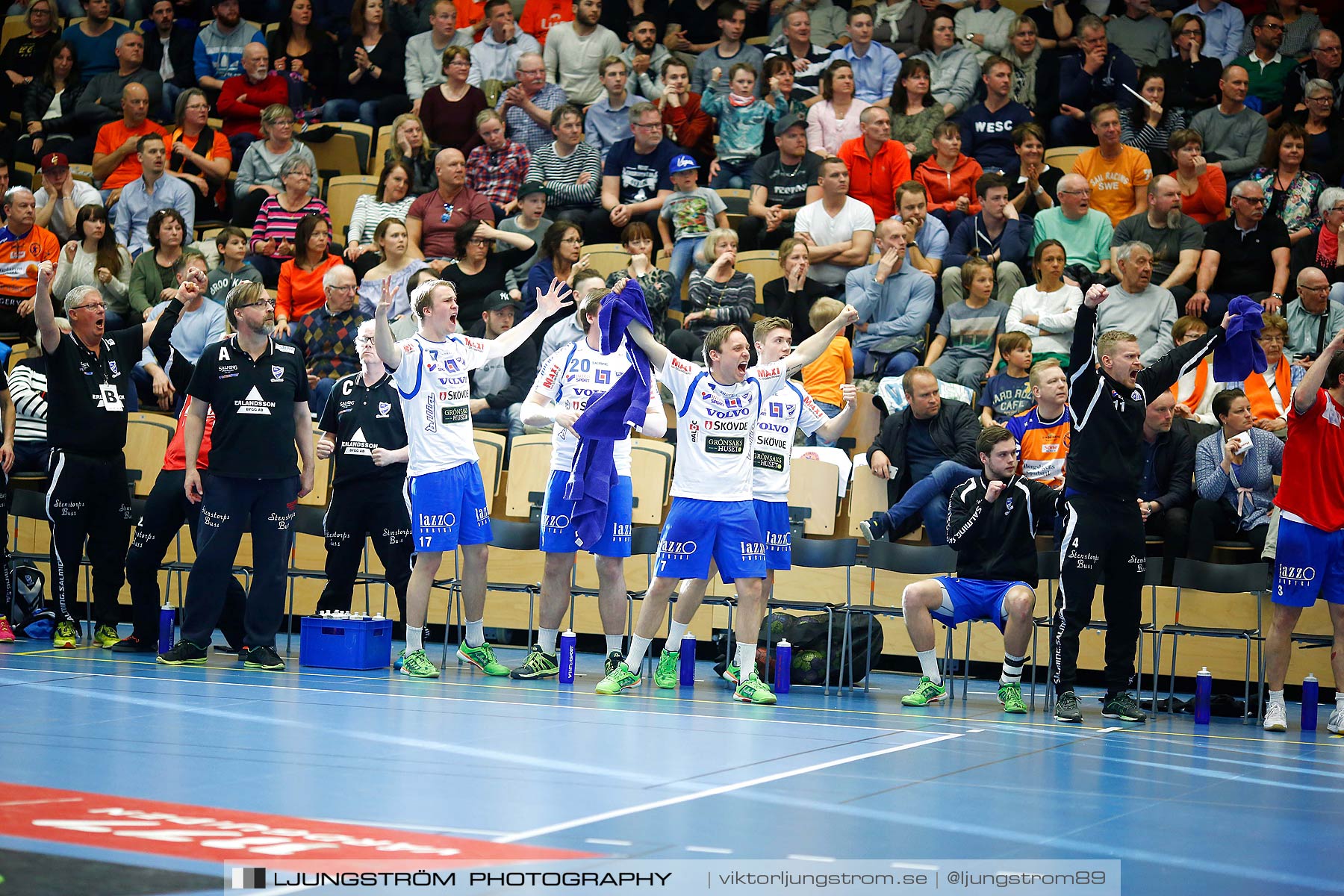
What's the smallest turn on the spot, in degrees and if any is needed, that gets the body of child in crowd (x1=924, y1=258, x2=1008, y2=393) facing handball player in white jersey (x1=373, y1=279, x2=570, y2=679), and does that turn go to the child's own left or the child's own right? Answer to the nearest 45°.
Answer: approximately 45° to the child's own right

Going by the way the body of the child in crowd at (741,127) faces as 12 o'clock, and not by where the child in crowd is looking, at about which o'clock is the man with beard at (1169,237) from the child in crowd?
The man with beard is roughly at 10 o'clock from the child in crowd.

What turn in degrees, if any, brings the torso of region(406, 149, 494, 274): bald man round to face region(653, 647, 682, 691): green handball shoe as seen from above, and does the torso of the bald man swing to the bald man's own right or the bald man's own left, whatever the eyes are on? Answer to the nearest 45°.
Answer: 0° — they already face it

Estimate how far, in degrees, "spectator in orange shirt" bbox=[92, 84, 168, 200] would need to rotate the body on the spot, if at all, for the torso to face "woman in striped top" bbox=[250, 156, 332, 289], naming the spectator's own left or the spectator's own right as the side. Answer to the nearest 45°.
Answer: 0° — they already face them

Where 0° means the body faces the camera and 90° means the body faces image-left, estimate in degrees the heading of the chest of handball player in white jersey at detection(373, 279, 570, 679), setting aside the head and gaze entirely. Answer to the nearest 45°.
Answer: approximately 315°

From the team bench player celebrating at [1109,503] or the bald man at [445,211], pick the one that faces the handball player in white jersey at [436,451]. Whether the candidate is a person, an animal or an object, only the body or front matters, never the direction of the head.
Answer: the bald man

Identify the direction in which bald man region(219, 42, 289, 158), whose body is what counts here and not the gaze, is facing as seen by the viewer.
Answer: toward the camera

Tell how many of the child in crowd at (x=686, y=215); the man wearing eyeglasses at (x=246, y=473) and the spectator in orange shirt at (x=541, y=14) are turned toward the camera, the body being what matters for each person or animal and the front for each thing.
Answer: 3

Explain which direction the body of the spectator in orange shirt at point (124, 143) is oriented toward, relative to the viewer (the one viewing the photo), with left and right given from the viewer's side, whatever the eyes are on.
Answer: facing the viewer and to the right of the viewer

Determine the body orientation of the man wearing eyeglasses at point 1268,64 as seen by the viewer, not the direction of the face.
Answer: toward the camera

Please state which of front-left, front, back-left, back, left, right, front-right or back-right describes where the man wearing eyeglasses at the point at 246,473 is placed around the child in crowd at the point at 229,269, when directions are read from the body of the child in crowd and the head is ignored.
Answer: front

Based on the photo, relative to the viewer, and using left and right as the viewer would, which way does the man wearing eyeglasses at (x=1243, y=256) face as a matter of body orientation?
facing the viewer

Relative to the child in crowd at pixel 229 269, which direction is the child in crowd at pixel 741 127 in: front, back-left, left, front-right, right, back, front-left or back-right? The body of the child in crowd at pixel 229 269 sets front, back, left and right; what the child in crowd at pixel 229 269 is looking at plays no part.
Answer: left
